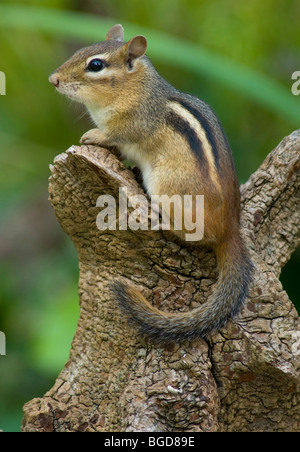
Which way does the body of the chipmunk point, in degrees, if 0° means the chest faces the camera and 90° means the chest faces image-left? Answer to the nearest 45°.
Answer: approximately 90°
